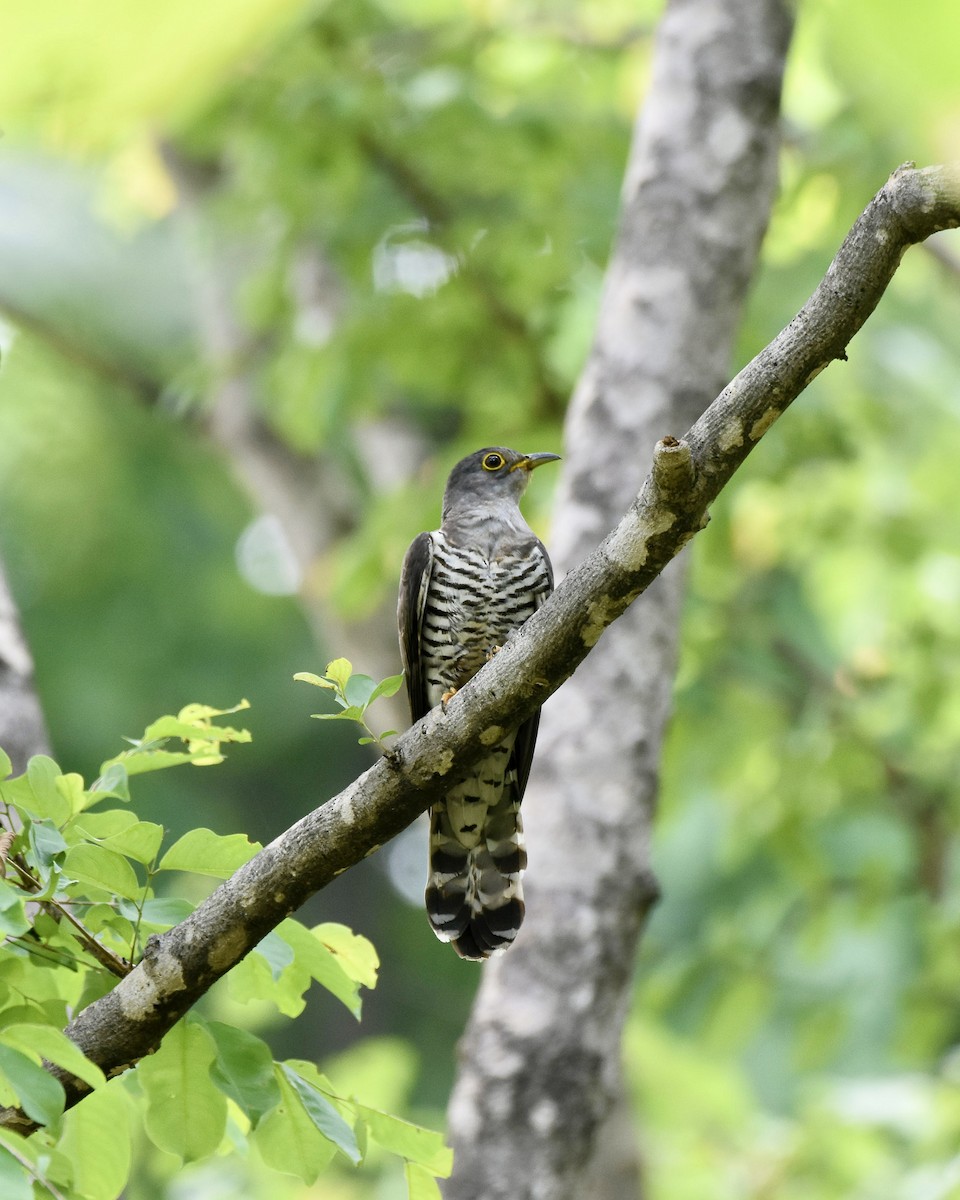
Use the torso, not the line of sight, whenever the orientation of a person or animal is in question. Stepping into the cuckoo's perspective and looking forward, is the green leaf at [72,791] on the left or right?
on its right

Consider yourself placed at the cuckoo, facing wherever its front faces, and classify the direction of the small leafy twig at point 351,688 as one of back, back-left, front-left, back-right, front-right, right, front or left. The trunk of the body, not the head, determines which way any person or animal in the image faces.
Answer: front-right

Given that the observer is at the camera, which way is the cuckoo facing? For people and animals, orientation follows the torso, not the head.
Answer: facing the viewer and to the right of the viewer

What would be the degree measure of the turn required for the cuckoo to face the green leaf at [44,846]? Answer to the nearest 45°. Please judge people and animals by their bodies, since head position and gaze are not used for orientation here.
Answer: approximately 45° to its right

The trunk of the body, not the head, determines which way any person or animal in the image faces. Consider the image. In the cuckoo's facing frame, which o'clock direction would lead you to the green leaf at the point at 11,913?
The green leaf is roughly at 2 o'clock from the cuckoo.

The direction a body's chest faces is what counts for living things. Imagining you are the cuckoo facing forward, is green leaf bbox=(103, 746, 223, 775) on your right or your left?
on your right
